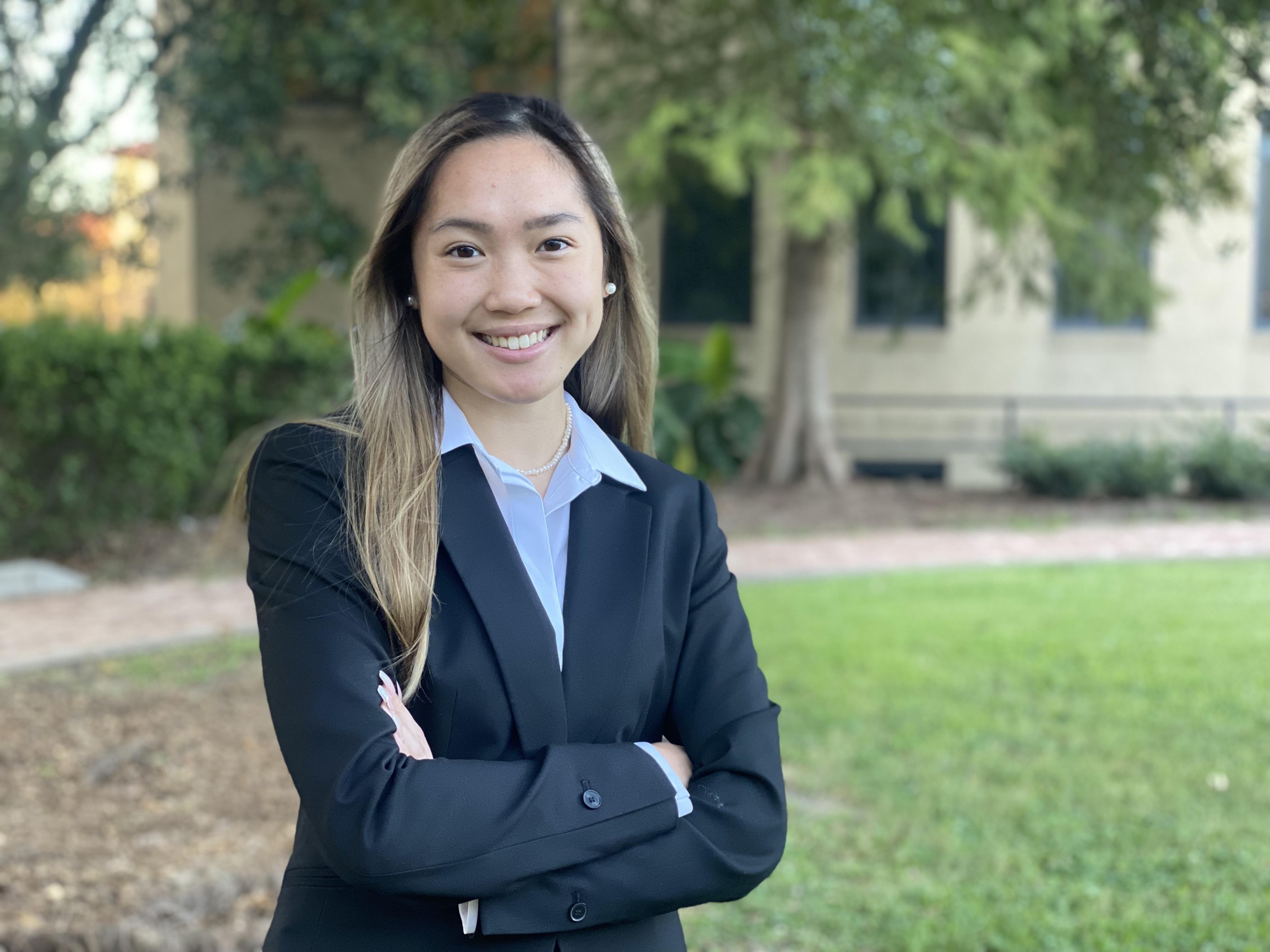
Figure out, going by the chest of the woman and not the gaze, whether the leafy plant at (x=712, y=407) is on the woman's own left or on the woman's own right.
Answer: on the woman's own left

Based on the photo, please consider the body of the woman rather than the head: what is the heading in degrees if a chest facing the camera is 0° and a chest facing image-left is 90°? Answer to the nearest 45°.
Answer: approximately 315°

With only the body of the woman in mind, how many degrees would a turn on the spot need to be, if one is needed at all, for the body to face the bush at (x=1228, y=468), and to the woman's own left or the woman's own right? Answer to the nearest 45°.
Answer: approximately 90° to the woman's own left

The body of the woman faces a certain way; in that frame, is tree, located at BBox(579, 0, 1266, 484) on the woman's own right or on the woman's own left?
on the woman's own left
